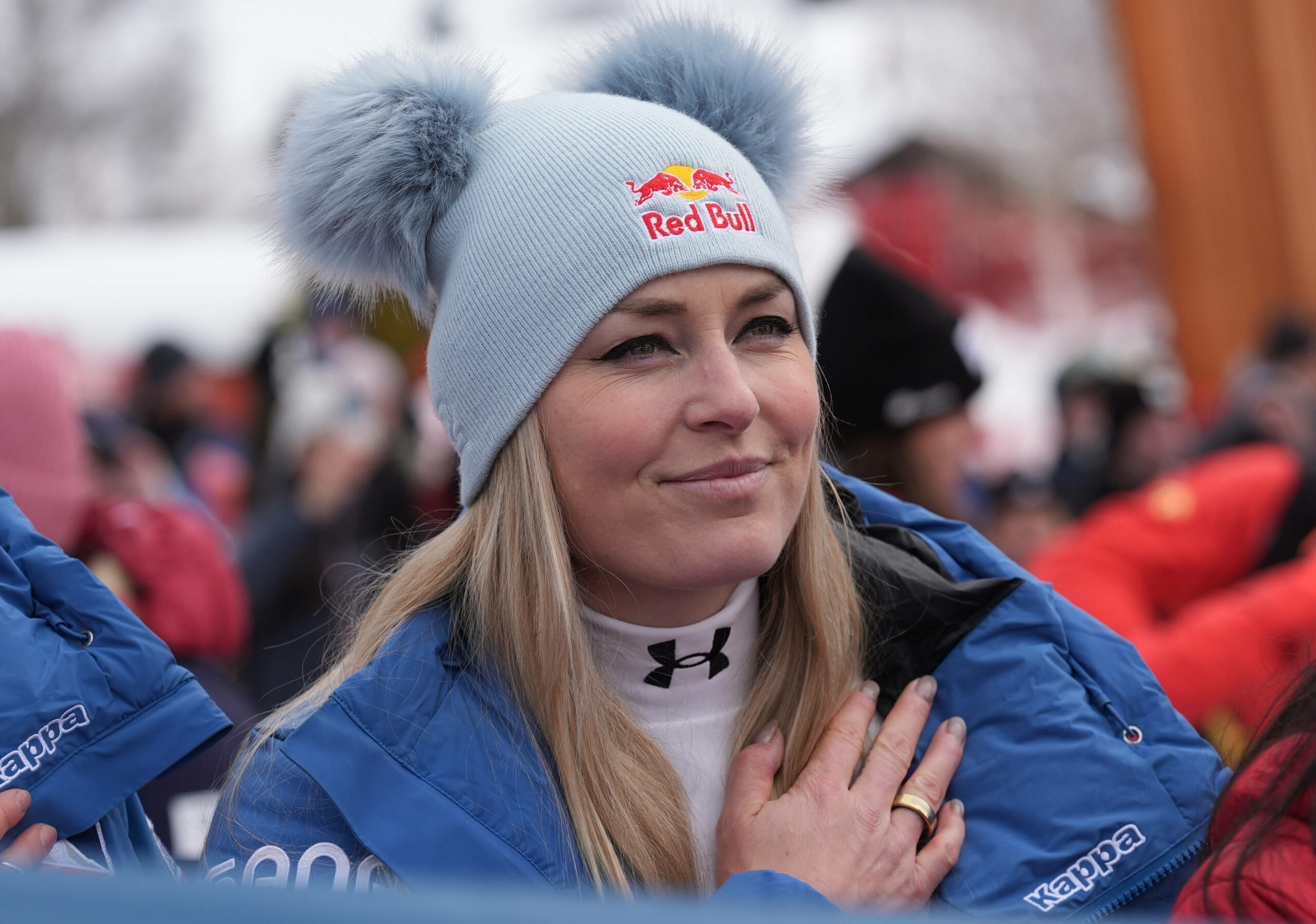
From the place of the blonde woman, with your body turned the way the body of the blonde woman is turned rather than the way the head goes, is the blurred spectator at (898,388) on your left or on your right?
on your left

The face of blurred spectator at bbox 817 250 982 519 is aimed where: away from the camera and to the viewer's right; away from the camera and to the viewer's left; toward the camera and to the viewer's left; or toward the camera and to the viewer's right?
toward the camera and to the viewer's right

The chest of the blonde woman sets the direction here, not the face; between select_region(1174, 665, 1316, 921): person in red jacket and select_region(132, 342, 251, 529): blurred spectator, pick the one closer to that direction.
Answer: the person in red jacket

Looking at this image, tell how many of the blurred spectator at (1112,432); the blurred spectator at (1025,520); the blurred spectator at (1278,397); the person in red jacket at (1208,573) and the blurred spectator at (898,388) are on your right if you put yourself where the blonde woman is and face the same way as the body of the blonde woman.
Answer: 0

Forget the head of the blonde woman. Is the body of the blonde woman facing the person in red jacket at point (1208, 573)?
no

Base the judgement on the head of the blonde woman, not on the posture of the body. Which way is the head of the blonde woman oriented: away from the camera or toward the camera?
toward the camera

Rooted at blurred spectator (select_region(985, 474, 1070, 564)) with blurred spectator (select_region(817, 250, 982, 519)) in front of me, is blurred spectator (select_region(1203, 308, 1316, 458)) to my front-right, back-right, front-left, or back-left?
back-left

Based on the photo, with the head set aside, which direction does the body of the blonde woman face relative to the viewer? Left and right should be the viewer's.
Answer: facing the viewer and to the right of the viewer

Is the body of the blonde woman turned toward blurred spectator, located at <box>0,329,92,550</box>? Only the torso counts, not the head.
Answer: no
